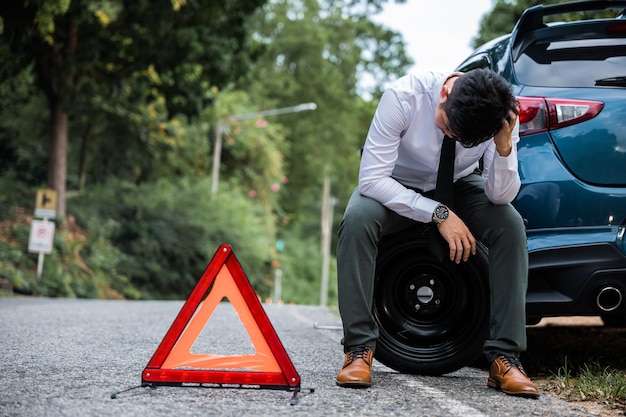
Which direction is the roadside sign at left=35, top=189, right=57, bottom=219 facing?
toward the camera

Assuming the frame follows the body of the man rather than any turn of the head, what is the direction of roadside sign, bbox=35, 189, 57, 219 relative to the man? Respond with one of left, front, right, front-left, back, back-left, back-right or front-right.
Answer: back-right

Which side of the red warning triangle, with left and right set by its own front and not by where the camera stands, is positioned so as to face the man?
left

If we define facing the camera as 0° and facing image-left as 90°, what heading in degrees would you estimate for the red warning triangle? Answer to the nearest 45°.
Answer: approximately 0°

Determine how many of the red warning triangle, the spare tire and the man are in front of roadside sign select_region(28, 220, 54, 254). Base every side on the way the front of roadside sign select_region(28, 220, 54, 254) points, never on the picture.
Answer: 3

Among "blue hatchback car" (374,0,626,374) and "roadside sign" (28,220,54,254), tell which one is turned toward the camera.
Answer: the roadside sign

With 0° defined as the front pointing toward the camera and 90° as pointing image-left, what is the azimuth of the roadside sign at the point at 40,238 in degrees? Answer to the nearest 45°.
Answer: approximately 0°

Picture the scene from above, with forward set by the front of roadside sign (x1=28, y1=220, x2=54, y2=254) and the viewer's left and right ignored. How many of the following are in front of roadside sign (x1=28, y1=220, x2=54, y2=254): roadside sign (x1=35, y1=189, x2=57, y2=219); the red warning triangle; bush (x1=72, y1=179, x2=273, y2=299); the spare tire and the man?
3

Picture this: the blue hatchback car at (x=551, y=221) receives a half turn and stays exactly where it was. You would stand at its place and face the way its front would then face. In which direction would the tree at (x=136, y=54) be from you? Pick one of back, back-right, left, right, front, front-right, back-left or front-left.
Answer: back

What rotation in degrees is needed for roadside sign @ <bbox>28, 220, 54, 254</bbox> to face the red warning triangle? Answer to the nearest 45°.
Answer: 0° — it already faces it

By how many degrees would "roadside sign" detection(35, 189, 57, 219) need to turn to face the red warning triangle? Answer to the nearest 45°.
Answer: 0° — it already faces it

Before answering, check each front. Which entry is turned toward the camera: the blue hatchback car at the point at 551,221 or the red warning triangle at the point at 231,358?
the red warning triangle

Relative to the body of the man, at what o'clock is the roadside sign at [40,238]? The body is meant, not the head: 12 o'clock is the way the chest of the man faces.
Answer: The roadside sign is roughly at 5 o'clock from the man.

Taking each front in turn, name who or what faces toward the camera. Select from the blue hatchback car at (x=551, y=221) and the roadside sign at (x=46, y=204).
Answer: the roadside sign

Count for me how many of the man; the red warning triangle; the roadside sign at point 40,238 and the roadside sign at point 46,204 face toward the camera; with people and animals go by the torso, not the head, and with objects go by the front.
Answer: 4
